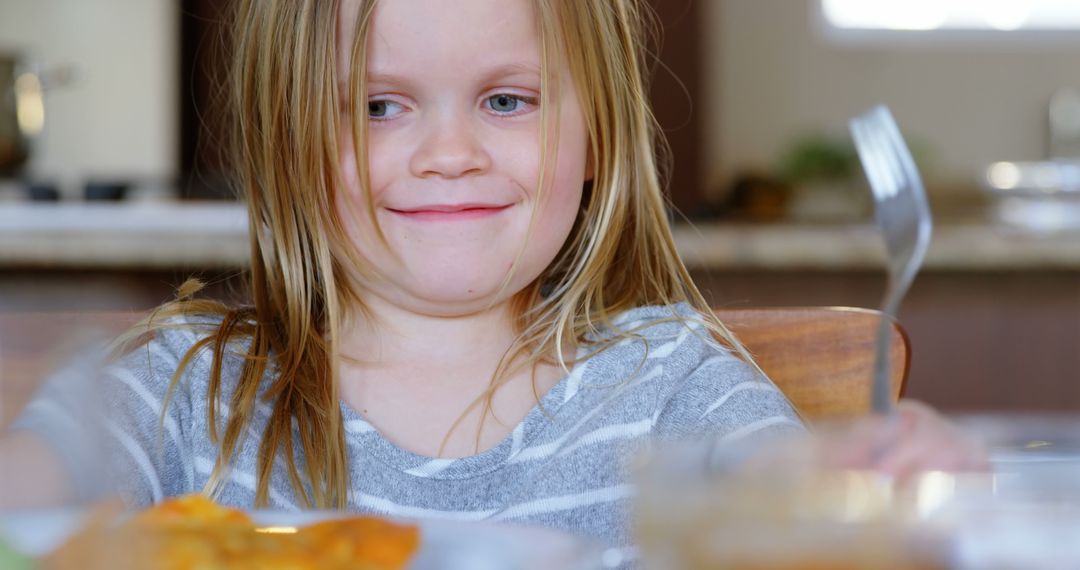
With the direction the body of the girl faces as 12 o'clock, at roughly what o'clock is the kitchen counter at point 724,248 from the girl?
The kitchen counter is roughly at 7 o'clock from the girl.

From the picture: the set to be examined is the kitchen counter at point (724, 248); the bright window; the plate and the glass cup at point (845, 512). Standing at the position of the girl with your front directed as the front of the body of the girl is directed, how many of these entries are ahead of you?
2

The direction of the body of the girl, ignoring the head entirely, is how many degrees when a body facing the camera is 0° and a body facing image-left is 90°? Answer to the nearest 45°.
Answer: approximately 0°

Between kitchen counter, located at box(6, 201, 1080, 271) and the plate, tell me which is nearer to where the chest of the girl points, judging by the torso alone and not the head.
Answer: the plate

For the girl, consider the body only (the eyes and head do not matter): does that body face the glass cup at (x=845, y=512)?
yes

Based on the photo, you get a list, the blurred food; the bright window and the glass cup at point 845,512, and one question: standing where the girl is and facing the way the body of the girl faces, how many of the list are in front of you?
2

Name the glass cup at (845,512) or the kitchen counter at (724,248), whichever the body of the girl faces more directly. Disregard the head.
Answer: the glass cup

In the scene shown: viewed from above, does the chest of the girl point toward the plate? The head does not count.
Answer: yes

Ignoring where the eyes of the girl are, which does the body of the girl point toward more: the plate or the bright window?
the plate

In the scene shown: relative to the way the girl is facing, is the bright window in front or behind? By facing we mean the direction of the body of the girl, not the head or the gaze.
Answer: behind

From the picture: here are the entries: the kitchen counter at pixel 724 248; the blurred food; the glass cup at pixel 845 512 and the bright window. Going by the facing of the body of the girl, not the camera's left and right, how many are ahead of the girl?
2
